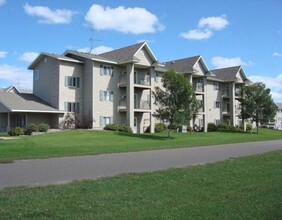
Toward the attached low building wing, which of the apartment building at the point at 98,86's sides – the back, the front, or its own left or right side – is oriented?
right

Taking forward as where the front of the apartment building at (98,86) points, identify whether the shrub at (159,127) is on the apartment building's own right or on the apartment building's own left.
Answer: on the apartment building's own left

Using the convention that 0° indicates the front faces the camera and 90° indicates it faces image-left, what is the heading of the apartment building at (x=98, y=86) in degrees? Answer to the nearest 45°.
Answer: approximately 315°

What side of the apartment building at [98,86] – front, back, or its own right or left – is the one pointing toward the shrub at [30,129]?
right

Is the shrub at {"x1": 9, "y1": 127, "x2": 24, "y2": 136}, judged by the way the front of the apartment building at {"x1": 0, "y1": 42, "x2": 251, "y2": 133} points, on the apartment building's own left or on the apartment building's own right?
on the apartment building's own right

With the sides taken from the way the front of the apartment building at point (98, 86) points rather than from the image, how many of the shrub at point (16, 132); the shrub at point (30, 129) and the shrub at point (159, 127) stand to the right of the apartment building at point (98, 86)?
2

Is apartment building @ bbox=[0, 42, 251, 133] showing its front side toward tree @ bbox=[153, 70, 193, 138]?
yes
